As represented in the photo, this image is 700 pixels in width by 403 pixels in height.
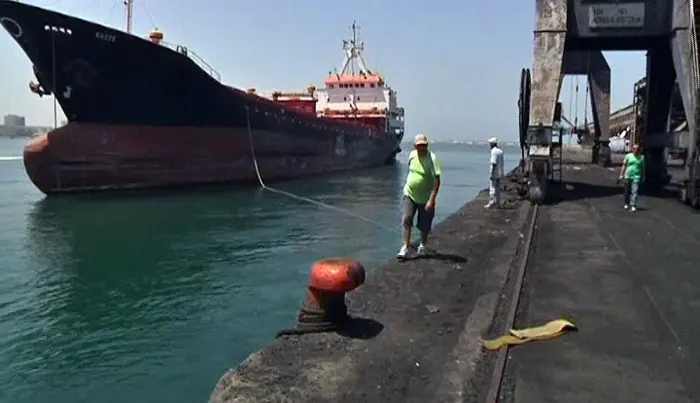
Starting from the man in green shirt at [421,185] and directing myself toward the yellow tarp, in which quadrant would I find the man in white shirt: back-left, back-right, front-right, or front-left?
back-left

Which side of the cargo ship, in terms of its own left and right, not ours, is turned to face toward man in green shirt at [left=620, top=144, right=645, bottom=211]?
left

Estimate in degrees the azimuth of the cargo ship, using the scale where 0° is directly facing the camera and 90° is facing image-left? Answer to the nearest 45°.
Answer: approximately 45°

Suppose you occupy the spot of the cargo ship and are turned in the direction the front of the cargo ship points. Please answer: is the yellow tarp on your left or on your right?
on your left

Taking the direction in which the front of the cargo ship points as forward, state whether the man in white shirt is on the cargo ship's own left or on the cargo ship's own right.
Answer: on the cargo ship's own left

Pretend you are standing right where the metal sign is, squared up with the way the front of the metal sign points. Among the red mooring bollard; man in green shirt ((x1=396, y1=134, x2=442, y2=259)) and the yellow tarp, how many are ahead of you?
3

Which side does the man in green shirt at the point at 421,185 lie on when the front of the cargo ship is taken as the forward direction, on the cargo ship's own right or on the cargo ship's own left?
on the cargo ship's own left
